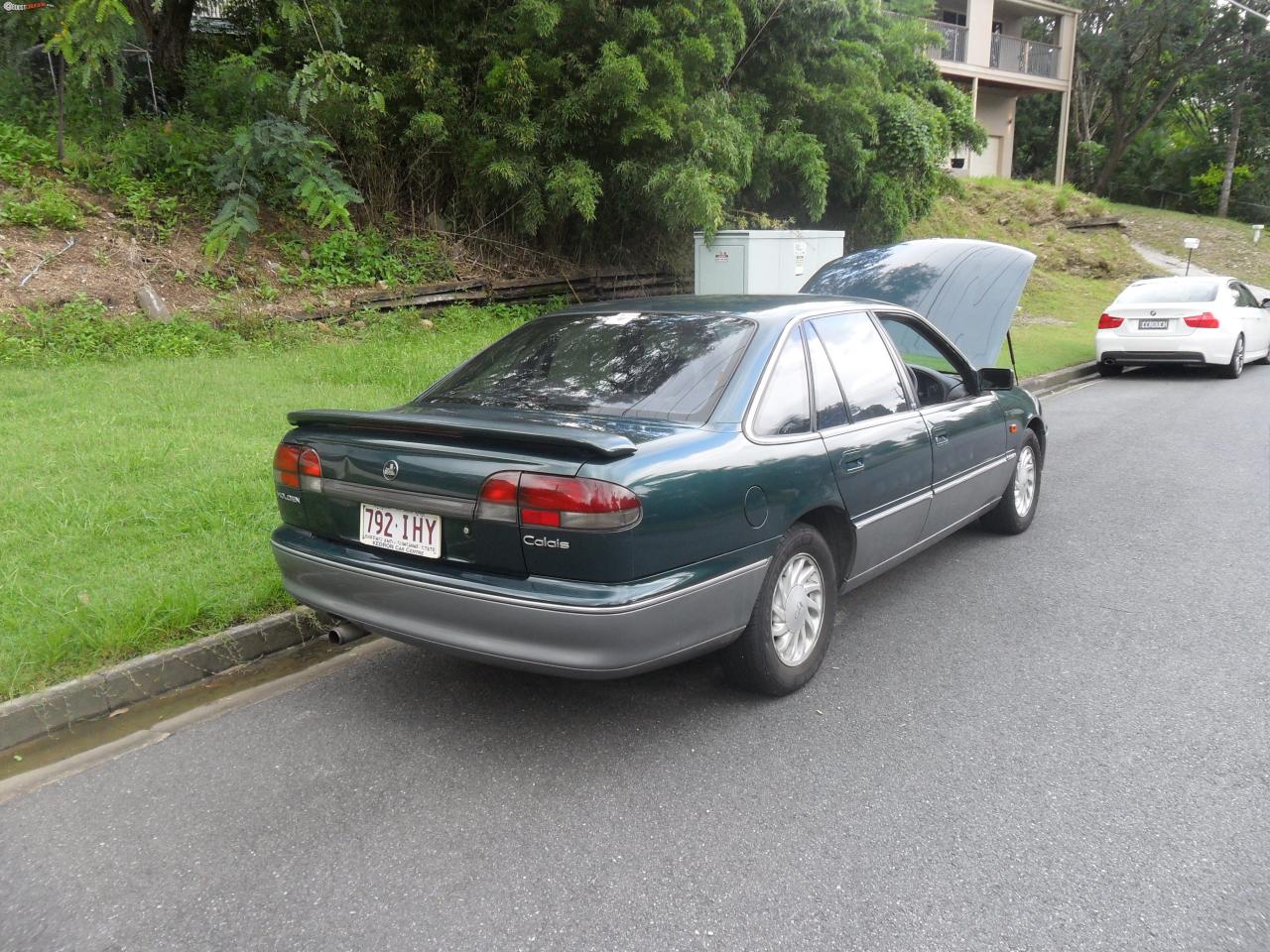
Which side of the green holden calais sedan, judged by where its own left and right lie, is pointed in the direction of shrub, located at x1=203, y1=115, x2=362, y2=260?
left

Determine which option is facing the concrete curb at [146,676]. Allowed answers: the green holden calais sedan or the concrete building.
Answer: the concrete building

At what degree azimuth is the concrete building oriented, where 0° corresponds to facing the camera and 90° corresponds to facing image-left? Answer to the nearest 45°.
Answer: approximately 0°

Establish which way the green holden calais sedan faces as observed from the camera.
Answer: facing away from the viewer and to the right of the viewer

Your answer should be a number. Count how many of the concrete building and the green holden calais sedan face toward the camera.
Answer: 1

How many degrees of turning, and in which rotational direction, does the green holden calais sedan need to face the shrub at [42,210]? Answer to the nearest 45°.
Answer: approximately 90° to its left

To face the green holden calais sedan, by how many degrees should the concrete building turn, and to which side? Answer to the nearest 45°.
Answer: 0° — it already faces it

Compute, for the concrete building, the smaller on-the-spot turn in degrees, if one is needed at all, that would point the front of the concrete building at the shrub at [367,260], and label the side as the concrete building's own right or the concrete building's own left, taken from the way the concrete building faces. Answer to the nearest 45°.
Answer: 0° — it already faces it

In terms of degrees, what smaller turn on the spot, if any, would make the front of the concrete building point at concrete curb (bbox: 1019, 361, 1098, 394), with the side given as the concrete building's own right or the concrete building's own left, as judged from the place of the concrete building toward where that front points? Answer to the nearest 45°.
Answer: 0° — it already faces it

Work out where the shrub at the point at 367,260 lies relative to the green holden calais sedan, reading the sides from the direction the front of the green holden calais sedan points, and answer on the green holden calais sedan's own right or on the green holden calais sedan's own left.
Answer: on the green holden calais sedan's own left
